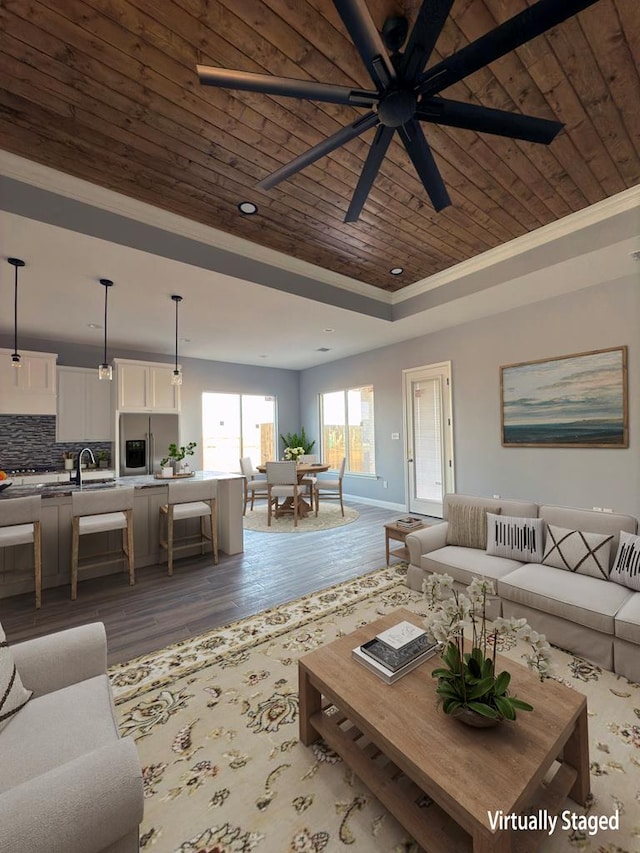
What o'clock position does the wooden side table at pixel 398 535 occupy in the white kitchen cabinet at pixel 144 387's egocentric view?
The wooden side table is roughly at 11 o'clock from the white kitchen cabinet.

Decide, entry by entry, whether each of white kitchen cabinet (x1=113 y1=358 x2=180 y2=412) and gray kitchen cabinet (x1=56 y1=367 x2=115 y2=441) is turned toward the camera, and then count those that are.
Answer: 2

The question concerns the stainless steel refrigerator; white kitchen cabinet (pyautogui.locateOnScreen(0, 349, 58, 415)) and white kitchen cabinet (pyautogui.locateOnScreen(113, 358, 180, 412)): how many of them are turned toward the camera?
3

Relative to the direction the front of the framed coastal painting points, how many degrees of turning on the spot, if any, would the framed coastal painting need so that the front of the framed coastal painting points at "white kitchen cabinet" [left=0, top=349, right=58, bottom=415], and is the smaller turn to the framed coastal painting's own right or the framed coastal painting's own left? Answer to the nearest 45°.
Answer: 0° — it already faces it

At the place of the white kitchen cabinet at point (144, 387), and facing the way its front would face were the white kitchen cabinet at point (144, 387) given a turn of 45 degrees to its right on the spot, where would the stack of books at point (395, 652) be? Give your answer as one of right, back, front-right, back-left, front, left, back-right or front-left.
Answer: front-left

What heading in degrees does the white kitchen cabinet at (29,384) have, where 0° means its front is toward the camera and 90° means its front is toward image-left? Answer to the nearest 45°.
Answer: approximately 0°

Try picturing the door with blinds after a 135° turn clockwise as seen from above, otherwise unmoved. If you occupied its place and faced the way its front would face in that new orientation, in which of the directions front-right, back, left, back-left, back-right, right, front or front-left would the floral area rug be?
back

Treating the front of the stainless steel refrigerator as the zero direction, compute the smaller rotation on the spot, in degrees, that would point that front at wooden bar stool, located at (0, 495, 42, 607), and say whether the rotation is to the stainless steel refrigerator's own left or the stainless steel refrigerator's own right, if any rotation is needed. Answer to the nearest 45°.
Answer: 0° — it already faces it

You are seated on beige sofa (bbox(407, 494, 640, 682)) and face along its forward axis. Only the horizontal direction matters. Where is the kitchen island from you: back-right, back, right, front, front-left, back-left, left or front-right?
front-right

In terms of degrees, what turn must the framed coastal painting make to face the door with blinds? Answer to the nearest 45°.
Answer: approximately 45° to its right

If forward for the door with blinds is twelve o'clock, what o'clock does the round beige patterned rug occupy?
The round beige patterned rug is roughly at 1 o'clock from the door with blinds.

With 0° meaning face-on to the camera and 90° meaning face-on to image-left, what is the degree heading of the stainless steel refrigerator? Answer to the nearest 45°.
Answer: approximately 0°

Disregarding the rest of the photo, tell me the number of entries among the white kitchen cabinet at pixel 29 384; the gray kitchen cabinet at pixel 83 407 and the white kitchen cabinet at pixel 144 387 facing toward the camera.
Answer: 3

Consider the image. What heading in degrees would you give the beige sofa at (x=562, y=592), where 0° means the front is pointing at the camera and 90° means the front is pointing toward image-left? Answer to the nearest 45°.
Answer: approximately 45°

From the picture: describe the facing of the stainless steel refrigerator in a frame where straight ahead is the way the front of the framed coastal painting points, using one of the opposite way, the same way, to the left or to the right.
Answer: to the left

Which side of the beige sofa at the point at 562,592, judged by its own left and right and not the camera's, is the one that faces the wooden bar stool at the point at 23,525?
front
